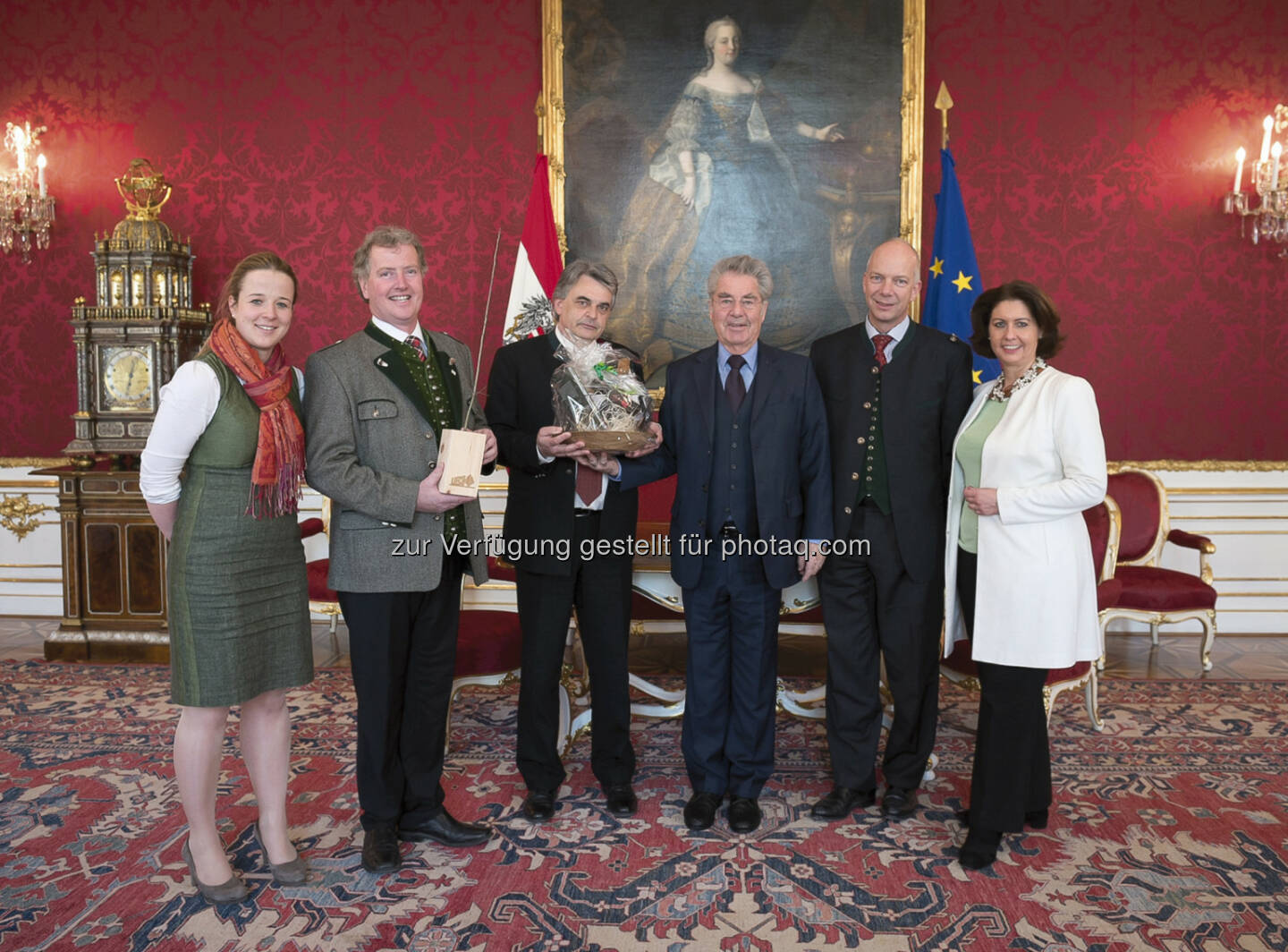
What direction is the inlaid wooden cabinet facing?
toward the camera

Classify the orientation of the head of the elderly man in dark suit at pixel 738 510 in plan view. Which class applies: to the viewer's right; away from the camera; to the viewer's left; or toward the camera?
toward the camera

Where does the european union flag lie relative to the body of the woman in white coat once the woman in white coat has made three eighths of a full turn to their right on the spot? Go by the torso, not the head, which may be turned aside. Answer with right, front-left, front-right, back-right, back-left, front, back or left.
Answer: front

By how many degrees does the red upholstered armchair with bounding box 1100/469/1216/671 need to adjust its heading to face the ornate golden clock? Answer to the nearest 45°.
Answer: approximately 90° to its right

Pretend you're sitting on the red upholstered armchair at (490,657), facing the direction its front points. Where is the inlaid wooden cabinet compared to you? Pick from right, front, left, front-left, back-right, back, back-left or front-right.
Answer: back-right

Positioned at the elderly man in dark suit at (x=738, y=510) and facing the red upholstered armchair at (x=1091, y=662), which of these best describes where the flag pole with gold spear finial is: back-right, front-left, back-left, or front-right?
front-left

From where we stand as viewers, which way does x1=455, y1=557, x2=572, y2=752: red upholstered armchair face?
facing the viewer

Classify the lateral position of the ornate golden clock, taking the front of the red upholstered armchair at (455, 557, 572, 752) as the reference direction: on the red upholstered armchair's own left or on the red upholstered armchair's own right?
on the red upholstered armchair's own right

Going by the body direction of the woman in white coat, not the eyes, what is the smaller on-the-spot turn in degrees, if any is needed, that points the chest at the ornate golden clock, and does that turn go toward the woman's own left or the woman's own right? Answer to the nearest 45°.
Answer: approximately 45° to the woman's own right

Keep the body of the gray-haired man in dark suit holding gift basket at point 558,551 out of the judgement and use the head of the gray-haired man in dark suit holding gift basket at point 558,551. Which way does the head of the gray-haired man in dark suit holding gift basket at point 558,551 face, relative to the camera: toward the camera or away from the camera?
toward the camera

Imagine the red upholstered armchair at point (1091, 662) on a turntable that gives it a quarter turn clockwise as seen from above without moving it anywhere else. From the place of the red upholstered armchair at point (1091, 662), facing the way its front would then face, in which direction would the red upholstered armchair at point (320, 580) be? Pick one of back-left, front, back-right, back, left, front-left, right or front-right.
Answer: front-left

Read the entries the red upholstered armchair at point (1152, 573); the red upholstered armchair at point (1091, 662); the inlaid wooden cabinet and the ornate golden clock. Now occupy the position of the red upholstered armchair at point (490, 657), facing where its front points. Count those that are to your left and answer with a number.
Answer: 2

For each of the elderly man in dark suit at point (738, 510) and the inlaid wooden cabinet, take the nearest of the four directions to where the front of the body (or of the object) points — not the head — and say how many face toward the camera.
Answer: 2

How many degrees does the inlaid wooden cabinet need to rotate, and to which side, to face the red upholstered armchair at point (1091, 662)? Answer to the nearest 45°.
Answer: approximately 45° to its left

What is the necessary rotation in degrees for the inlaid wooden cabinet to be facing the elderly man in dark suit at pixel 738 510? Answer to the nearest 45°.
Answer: approximately 45° to its left
